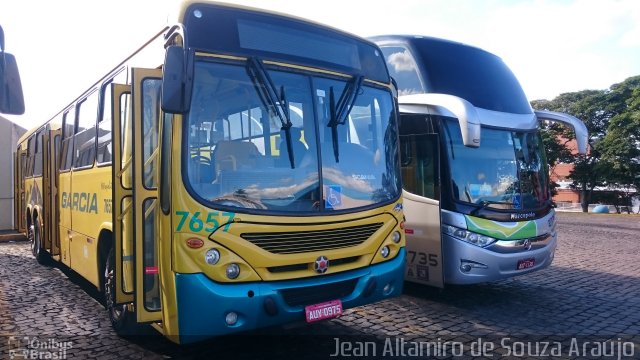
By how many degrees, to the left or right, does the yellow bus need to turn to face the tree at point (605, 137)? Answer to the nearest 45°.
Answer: approximately 90° to its left

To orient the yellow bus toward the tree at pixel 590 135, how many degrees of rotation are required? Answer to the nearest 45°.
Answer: approximately 90° to its left

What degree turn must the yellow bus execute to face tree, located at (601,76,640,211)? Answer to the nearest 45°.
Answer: approximately 90° to its left

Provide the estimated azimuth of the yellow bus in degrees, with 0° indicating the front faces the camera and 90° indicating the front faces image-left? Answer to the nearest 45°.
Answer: approximately 315°

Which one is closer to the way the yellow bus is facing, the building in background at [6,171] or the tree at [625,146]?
the tree

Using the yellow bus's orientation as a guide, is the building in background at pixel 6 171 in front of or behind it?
behind

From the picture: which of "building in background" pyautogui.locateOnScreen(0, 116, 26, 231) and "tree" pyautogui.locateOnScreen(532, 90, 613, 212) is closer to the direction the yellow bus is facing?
the tree
